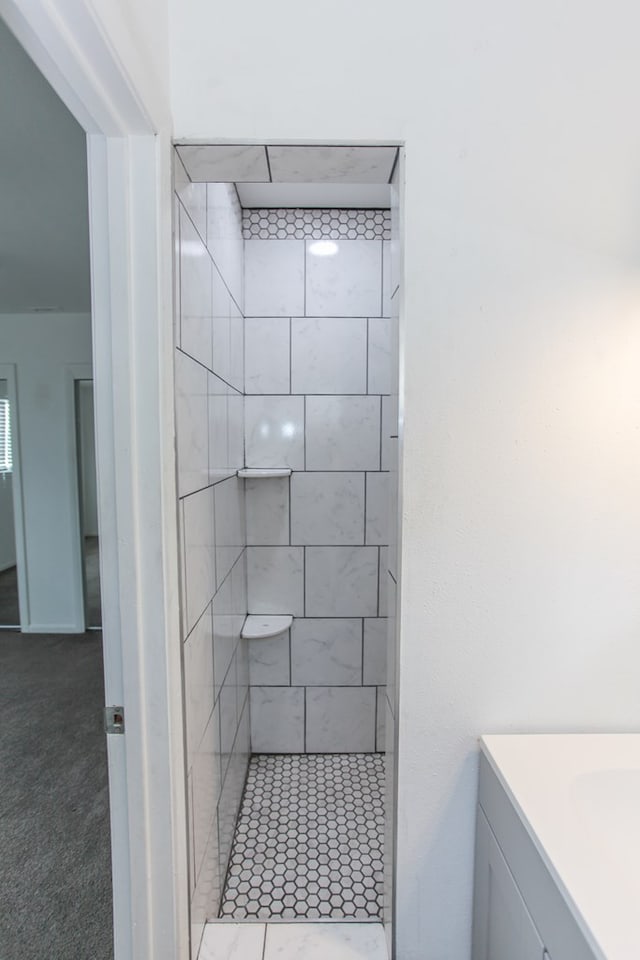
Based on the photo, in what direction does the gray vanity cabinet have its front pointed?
to the viewer's left

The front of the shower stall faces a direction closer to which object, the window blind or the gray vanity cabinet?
the gray vanity cabinet

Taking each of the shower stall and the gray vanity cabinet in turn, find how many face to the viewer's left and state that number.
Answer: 1

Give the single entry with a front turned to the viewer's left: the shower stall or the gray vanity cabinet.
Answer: the gray vanity cabinet

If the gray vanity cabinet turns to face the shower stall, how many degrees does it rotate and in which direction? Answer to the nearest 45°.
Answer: approximately 45° to its right

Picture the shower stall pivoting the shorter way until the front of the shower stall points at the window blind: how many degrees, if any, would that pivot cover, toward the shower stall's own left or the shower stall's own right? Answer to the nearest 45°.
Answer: approximately 135° to the shower stall's own right

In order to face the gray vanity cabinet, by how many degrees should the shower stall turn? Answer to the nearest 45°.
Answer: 0° — it already faces it
